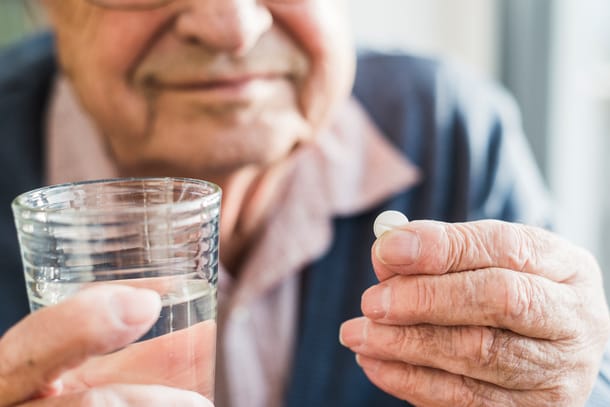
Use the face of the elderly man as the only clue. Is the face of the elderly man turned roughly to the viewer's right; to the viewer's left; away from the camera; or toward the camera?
toward the camera

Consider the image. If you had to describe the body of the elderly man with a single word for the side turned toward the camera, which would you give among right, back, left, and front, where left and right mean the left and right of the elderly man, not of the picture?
front
